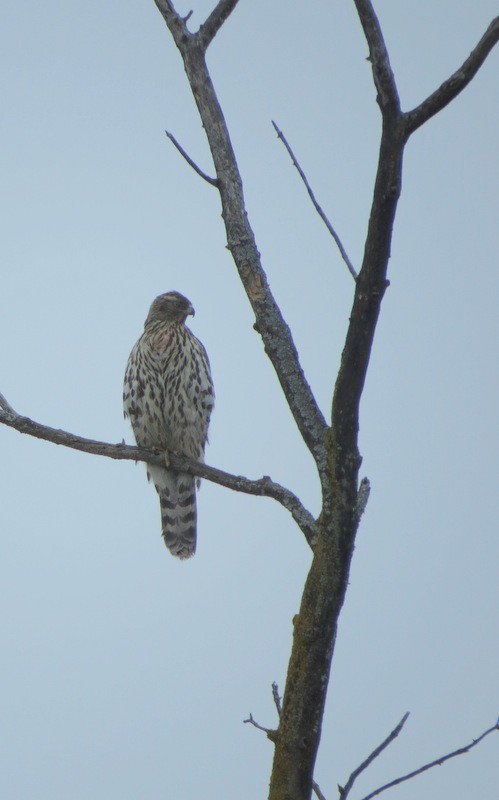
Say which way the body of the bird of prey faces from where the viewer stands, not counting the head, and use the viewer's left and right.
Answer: facing the viewer
